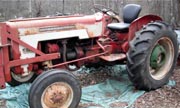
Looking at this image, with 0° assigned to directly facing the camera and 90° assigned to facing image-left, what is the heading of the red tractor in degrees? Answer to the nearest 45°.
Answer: approximately 45°
